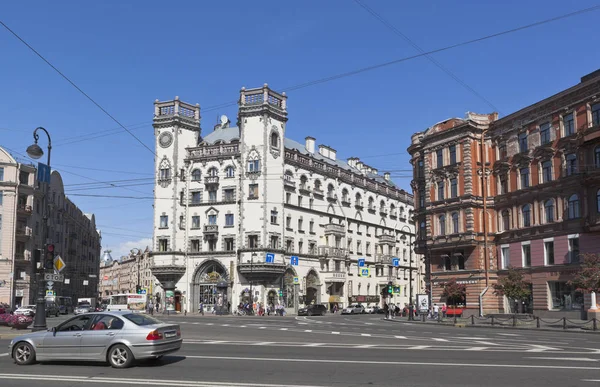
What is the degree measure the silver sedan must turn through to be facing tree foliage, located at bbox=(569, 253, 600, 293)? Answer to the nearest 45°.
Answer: approximately 90° to its right

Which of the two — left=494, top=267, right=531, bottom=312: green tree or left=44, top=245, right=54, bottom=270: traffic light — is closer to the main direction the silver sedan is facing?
the traffic light

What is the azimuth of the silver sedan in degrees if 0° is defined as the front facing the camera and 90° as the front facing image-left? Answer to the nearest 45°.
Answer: approximately 135°

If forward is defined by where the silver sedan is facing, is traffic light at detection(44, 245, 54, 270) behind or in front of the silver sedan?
in front

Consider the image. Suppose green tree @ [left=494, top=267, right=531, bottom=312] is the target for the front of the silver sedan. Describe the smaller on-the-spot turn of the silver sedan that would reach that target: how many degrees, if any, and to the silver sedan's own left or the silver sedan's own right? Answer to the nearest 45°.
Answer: approximately 90° to the silver sedan's own right
